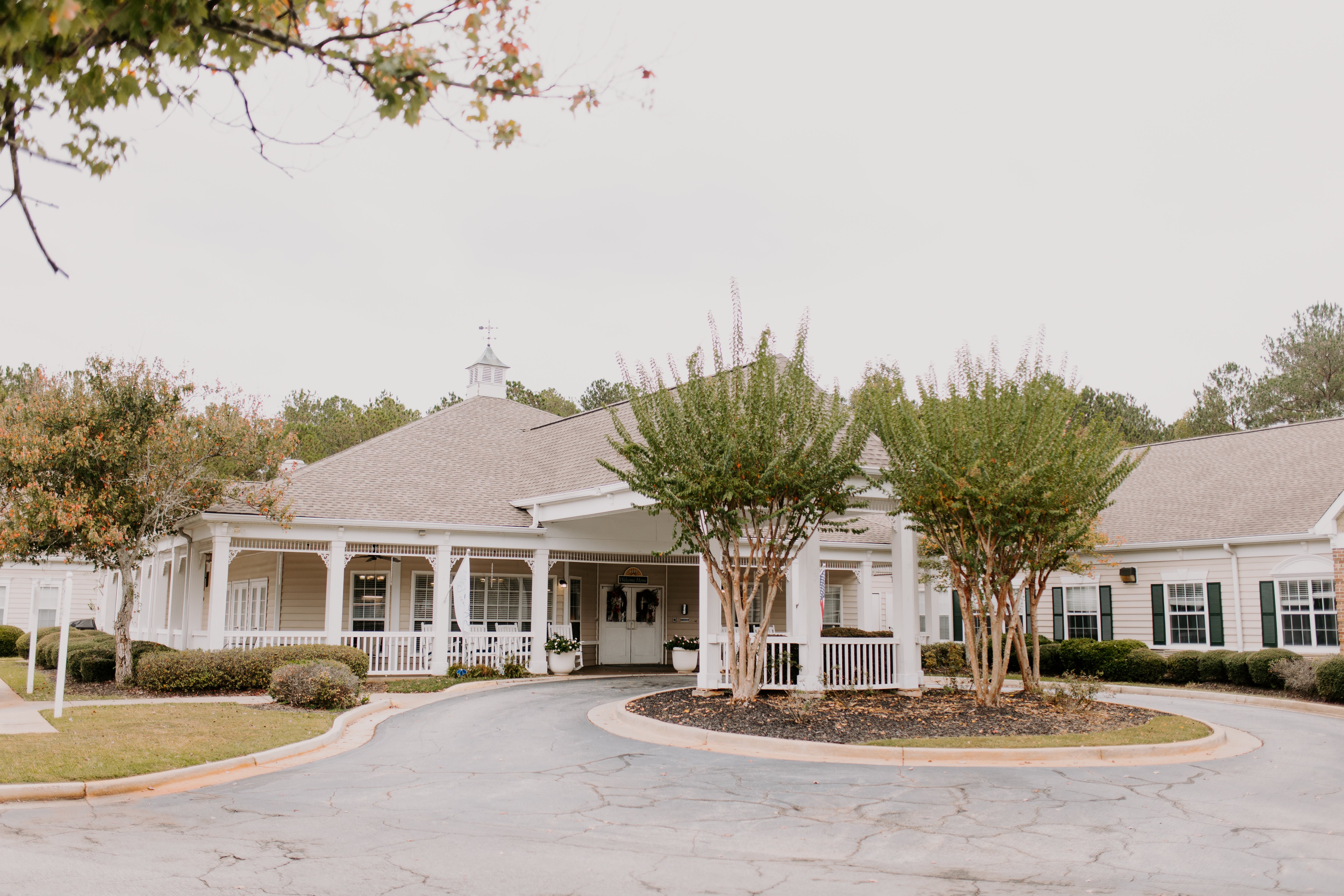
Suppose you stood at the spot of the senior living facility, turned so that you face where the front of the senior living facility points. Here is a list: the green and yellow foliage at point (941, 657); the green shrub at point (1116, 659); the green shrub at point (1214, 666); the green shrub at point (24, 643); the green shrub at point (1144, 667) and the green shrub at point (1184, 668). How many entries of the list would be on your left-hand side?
5

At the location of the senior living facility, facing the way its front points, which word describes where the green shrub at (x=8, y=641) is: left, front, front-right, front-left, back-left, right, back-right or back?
back-right

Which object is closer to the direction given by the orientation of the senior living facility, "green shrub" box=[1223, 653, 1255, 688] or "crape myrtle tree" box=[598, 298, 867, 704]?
the crape myrtle tree

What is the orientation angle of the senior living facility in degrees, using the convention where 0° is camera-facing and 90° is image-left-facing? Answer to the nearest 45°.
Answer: approximately 0°

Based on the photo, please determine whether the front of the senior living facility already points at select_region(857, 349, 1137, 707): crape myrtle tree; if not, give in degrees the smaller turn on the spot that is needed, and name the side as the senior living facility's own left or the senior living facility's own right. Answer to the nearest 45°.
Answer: approximately 45° to the senior living facility's own left

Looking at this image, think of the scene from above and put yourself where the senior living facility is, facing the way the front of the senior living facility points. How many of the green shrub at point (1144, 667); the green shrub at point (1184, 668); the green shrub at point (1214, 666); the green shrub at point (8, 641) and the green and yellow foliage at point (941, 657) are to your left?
4

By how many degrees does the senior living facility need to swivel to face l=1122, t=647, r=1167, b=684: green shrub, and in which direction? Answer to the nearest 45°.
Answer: approximately 90° to its left

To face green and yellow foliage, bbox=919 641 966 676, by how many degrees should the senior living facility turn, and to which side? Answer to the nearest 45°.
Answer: approximately 90° to its left

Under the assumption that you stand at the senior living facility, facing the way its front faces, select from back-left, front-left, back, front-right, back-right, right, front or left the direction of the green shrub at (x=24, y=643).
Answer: back-right

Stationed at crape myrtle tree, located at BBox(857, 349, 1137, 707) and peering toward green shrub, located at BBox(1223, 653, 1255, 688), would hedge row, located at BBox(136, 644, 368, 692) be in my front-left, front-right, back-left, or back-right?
back-left

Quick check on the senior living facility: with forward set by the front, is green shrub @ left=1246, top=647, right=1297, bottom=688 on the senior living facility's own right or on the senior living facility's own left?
on the senior living facility's own left
